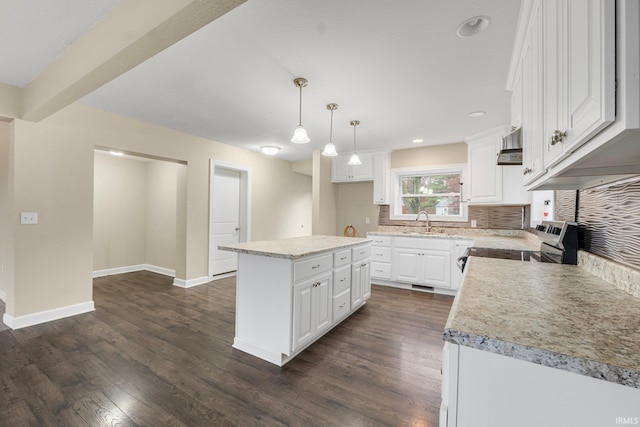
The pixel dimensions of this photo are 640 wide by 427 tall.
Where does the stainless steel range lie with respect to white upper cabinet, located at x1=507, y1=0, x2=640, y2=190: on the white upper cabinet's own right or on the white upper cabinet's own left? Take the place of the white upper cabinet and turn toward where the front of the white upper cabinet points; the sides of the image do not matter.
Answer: on the white upper cabinet's own right

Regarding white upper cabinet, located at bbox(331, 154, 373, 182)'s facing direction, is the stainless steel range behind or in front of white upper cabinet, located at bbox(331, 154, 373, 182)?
in front

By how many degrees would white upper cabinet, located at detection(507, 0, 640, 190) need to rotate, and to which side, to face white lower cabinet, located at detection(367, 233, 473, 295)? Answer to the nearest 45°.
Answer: approximately 45° to its right

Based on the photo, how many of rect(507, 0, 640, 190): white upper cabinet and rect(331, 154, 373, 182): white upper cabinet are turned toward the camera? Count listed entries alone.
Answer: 1

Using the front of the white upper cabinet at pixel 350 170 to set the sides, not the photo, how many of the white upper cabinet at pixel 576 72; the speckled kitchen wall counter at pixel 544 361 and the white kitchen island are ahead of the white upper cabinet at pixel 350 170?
3

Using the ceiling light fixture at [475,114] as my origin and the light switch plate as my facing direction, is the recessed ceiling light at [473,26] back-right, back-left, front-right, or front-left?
front-left

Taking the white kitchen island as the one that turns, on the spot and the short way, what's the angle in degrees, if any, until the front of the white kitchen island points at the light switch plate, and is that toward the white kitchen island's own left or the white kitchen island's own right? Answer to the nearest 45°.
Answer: approximately 135° to the white kitchen island's own right

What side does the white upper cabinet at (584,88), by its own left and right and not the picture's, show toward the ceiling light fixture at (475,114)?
right

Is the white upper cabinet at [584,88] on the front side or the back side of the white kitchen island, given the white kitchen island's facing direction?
on the front side

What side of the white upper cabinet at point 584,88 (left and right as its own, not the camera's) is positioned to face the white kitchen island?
front

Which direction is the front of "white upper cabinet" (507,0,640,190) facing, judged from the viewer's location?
facing to the left of the viewer

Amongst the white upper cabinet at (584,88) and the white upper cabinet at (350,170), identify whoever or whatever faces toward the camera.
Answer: the white upper cabinet at (350,170)

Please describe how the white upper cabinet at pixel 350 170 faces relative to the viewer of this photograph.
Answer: facing the viewer

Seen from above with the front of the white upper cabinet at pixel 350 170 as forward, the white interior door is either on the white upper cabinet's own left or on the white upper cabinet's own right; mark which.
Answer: on the white upper cabinet's own right

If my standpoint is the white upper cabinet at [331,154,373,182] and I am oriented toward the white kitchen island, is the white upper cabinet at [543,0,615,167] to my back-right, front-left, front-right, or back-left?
front-left

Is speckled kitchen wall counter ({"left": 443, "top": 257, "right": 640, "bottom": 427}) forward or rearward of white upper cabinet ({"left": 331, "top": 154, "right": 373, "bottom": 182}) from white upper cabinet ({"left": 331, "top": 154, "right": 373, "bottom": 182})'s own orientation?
forward

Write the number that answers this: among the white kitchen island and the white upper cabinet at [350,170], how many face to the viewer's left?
0
